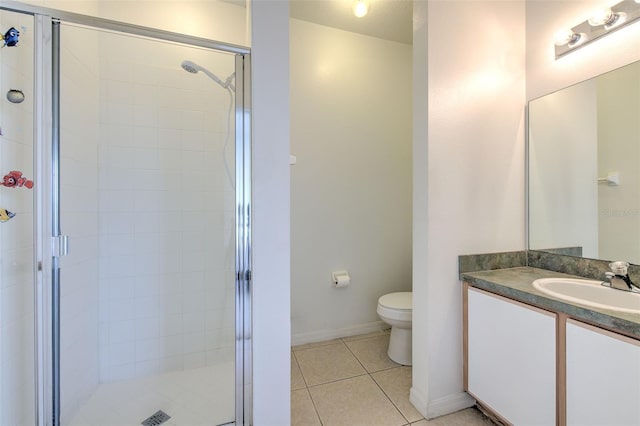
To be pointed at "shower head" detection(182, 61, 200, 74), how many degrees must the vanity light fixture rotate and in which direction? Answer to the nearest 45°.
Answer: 0° — it already faces it

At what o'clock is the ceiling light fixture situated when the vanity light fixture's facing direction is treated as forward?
The ceiling light fixture is roughly at 1 o'clock from the vanity light fixture.

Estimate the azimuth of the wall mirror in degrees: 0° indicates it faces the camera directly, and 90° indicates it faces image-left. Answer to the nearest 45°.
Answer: approximately 45°

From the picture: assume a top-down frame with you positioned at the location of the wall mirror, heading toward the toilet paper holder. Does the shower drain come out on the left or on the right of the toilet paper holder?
left

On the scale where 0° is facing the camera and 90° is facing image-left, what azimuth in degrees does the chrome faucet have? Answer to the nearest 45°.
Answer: approximately 45°
